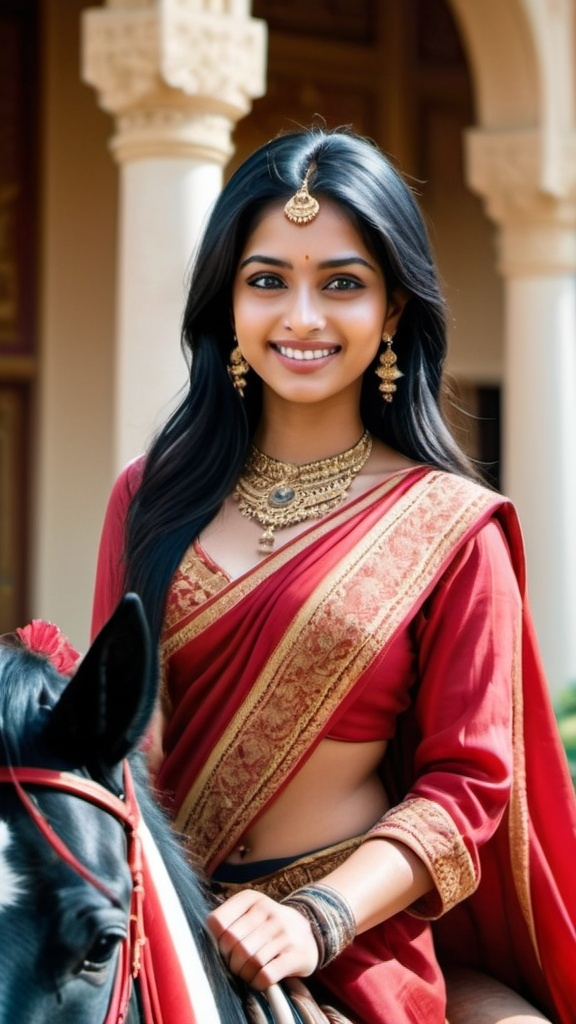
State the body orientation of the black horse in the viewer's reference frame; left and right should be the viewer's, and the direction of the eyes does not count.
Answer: facing the viewer and to the left of the viewer

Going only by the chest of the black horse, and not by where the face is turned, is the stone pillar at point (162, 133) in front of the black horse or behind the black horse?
behind

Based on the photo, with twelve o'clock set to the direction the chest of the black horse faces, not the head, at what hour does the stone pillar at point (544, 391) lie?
The stone pillar is roughly at 5 o'clock from the black horse.

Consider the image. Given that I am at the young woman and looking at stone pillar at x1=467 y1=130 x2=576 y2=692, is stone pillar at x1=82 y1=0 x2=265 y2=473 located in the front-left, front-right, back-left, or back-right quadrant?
front-left

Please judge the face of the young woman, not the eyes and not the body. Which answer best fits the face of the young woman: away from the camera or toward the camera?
toward the camera
